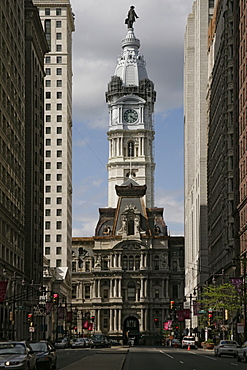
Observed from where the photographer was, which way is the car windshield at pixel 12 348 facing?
facing the viewer
